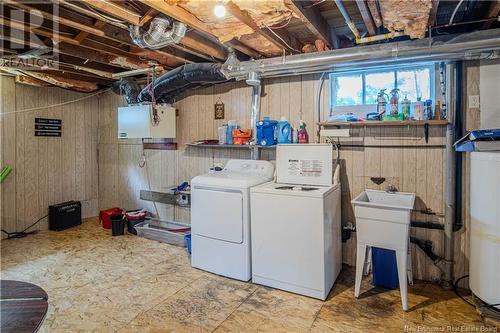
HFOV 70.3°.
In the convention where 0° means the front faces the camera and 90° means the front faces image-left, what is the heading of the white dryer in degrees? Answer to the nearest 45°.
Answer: approximately 45°

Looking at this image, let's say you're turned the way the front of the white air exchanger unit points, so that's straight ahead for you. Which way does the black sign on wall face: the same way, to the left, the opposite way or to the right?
to the left

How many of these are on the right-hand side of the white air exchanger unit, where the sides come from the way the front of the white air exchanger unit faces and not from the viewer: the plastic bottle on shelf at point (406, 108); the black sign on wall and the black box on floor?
2

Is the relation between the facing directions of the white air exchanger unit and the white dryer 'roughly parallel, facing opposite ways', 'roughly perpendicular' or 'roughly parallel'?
roughly parallel

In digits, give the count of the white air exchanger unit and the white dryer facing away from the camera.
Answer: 0

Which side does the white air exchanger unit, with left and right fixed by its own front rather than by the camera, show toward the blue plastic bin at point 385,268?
left

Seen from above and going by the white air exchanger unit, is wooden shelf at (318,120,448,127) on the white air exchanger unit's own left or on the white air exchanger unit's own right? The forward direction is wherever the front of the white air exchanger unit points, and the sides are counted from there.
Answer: on the white air exchanger unit's own left

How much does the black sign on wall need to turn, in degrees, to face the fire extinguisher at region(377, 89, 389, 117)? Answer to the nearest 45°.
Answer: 0° — it already faces it

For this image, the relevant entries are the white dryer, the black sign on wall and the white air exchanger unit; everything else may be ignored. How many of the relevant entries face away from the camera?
0

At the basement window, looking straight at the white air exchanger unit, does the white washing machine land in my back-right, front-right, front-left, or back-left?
front-left

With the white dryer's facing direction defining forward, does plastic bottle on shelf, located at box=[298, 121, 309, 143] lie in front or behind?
behind

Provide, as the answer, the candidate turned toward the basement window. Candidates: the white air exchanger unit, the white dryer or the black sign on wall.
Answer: the black sign on wall

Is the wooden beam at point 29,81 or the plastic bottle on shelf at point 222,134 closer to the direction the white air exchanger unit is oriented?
the wooden beam

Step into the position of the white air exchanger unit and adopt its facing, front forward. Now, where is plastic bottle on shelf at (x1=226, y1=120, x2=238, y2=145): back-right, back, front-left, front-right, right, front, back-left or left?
left

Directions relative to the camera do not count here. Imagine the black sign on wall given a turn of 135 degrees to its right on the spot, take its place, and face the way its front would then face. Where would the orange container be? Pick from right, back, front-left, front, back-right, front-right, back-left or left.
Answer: back-left

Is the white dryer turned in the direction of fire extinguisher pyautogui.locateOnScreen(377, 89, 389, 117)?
no

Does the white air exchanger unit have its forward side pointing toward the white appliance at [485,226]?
no

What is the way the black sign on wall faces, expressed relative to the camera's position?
facing the viewer and to the right of the viewer

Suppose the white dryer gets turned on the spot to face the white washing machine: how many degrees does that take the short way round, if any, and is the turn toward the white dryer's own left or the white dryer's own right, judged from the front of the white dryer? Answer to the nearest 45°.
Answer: approximately 90° to the white dryer's own left

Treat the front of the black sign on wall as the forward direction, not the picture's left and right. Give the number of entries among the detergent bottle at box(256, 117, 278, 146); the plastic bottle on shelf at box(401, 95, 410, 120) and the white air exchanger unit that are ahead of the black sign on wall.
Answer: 3
